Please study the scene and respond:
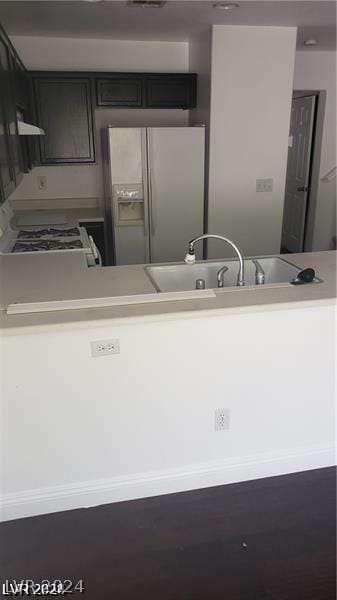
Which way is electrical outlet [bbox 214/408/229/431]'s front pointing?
toward the camera

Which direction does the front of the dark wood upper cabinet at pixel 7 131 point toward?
to the viewer's right

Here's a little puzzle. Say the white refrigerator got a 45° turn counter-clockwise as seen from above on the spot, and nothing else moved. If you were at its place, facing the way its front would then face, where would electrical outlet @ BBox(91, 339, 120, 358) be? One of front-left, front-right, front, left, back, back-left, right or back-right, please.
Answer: front-right

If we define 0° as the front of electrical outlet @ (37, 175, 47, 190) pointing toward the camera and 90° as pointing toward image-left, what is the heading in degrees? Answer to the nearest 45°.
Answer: approximately 0°

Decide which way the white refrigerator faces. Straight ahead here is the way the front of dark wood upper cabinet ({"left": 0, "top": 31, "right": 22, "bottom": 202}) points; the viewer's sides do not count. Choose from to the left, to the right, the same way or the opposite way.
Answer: to the right

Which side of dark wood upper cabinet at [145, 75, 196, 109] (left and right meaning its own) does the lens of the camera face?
front

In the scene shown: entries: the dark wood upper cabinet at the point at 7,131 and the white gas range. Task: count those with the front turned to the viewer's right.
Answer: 2

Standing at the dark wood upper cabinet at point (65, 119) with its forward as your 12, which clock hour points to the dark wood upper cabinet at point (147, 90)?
the dark wood upper cabinet at point (147, 90) is roughly at 9 o'clock from the dark wood upper cabinet at point (65, 119).

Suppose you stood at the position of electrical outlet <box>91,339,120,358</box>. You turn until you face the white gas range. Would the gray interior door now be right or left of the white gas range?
right

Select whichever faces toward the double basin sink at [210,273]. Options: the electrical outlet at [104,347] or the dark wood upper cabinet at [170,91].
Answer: the dark wood upper cabinet

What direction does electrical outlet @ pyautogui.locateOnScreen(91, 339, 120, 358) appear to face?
toward the camera

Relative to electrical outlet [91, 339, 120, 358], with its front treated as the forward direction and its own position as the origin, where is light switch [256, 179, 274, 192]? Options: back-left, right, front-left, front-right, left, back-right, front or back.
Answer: back-left

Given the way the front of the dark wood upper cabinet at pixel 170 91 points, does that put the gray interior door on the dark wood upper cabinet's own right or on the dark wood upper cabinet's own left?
on the dark wood upper cabinet's own left

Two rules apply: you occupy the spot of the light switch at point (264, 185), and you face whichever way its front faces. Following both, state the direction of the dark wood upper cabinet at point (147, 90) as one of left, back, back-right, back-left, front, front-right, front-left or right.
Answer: right
